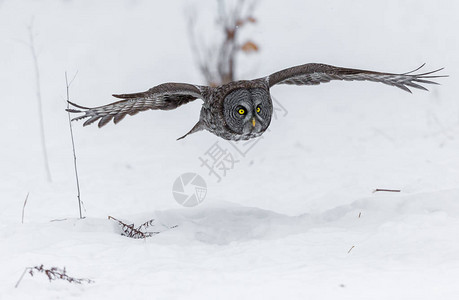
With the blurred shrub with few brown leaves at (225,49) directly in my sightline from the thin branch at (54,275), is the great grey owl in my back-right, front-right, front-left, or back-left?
front-right

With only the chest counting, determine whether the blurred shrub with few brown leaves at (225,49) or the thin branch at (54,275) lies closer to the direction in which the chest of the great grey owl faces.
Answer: the thin branch

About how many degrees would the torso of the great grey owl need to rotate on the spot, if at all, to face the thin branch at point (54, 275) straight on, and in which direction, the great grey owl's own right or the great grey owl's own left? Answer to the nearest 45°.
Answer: approximately 90° to the great grey owl's own right

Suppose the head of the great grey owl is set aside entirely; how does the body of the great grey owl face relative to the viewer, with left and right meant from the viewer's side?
facing the viewer and to the right of the viewer

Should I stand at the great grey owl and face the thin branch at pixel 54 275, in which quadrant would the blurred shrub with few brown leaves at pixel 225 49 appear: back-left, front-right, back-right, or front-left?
back-right

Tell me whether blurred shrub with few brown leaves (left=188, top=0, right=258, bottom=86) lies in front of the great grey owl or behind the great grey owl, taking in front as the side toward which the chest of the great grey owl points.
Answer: behind

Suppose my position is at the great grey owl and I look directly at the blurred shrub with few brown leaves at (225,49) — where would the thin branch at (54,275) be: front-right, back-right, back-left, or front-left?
back-left
